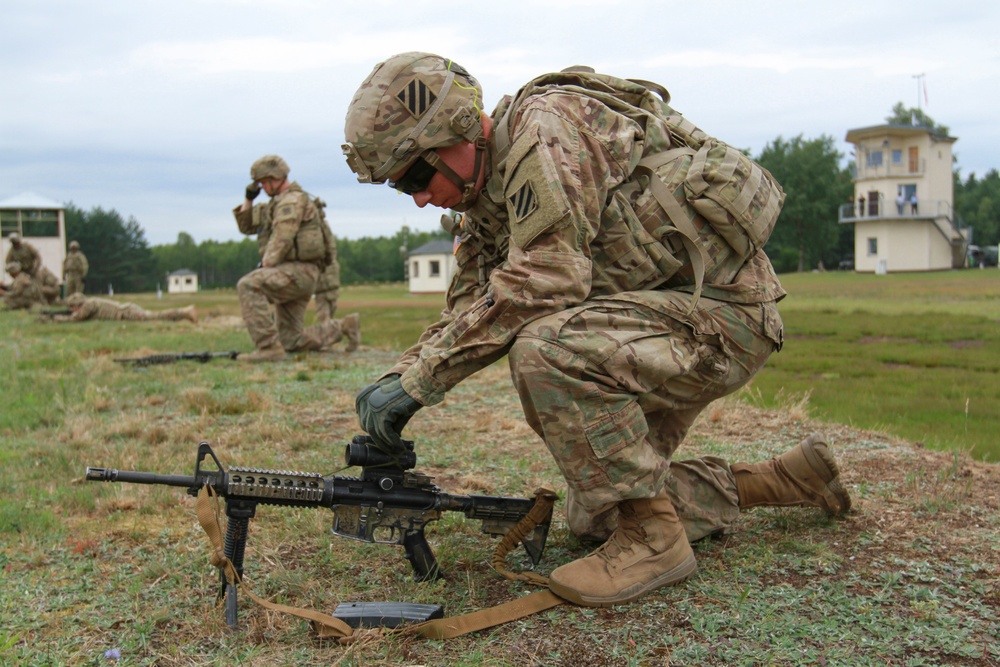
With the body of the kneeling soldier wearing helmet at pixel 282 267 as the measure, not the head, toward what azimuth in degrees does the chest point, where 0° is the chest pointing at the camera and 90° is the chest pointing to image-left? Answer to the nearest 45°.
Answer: approximately 90°

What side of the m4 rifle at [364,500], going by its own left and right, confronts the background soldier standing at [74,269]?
right

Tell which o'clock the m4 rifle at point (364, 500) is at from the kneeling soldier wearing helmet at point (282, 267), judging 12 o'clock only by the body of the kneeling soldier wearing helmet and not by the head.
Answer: The m4 rifle is roughly at 9 o'clock from the kneeling soldier wearing helmet.

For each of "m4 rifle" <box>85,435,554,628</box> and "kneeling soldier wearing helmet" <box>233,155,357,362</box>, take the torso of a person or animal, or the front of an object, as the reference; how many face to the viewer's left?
2

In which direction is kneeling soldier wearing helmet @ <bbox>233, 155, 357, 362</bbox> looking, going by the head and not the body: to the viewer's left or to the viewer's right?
to the viewer's left

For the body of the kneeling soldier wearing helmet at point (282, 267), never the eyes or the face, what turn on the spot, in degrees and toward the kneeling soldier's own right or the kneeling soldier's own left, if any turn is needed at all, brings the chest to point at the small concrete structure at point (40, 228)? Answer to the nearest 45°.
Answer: approximately 90° to the kneeling soldier's own right

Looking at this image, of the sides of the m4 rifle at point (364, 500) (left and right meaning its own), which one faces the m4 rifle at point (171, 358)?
right

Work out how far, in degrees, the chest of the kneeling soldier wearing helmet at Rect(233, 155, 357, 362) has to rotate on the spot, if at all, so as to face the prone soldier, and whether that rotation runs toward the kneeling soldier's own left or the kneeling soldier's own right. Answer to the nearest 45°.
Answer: approximately 90° to the kneeling soldier's own right

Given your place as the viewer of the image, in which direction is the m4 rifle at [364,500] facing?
facing to the left of the viewer

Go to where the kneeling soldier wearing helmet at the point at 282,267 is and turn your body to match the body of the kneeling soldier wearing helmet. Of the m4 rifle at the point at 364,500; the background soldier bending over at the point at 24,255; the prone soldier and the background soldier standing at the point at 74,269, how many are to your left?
1

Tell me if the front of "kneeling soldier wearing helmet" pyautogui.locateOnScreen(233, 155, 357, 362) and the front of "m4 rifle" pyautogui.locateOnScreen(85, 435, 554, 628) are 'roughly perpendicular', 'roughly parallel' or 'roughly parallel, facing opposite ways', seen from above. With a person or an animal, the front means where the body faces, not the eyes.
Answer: roughly parallel

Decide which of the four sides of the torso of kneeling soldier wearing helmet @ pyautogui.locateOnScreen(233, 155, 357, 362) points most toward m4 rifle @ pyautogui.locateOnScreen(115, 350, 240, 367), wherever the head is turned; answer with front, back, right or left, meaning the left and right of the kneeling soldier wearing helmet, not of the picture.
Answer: front
